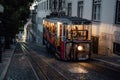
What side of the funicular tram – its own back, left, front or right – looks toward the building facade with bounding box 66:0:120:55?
left

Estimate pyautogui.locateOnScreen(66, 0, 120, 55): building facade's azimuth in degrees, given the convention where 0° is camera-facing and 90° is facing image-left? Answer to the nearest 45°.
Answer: approximately 45°

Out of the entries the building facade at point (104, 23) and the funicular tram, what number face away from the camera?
0

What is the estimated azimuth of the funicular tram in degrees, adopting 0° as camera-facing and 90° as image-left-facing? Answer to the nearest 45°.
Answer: approximately 315°

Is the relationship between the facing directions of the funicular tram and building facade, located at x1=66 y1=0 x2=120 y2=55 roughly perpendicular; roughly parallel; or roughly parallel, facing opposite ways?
roughly perpendicular

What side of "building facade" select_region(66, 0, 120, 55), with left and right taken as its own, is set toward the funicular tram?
front
